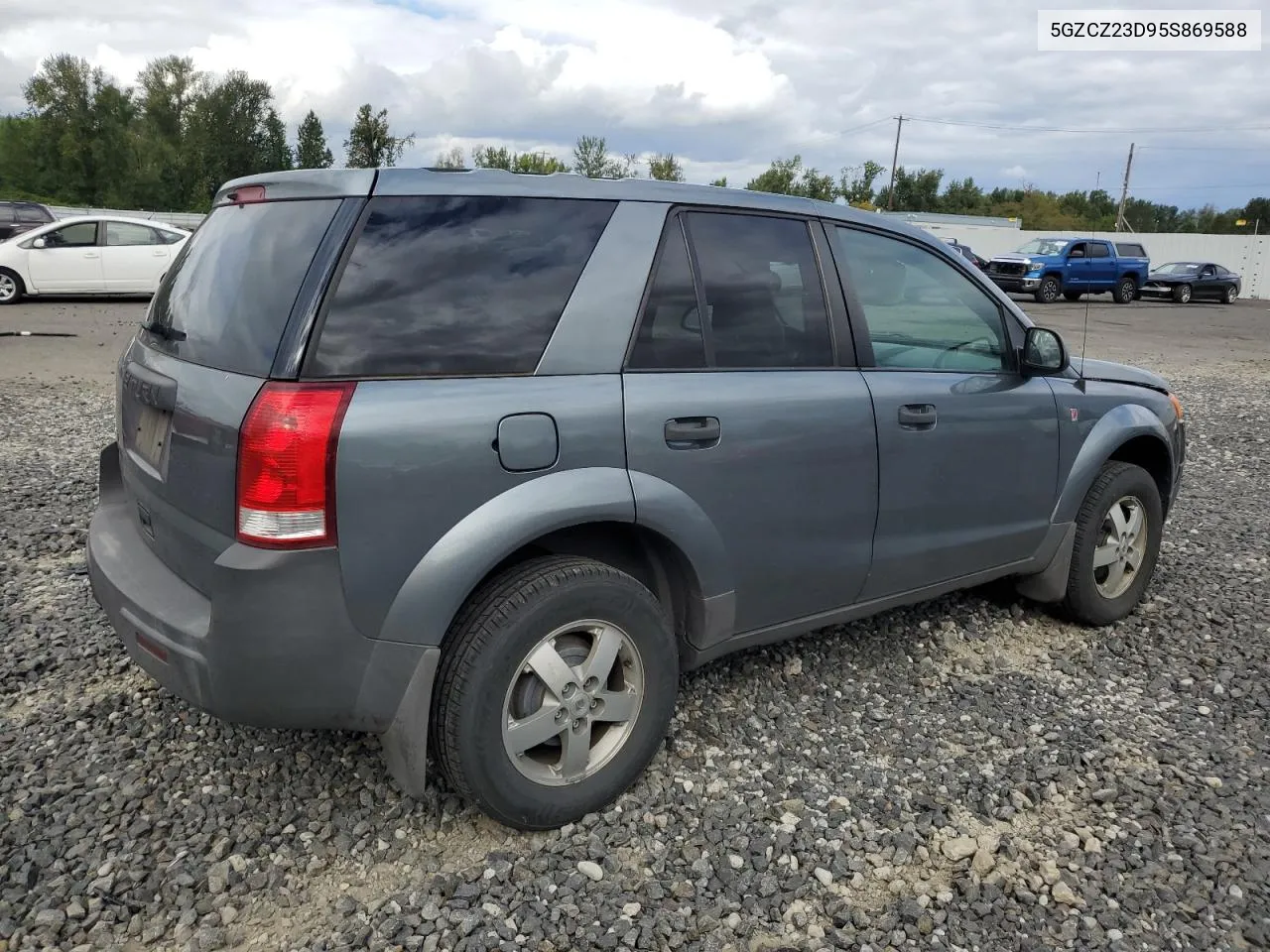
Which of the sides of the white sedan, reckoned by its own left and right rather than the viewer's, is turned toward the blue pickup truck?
back

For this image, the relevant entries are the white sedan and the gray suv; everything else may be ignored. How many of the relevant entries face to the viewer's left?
1

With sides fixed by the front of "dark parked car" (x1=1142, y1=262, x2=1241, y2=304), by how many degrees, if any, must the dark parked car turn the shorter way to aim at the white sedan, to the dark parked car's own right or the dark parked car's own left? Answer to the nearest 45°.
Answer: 0° — it already faces it

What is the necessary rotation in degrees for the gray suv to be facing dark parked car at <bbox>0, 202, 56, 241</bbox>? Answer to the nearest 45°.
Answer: approximately 90° to its left

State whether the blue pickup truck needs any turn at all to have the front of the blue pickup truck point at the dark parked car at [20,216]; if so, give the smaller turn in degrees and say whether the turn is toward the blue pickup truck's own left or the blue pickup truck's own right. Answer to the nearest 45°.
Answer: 0° — it already faces it

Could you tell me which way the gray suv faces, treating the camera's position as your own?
facing away from the viewer and to the right of the viewer

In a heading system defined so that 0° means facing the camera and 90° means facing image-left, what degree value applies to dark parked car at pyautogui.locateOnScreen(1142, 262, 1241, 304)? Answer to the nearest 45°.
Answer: approximately 45°

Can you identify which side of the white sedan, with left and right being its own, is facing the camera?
left

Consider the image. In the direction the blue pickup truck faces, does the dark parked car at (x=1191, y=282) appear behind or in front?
behind

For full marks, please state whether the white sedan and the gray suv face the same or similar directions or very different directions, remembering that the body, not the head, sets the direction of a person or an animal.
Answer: very different directions

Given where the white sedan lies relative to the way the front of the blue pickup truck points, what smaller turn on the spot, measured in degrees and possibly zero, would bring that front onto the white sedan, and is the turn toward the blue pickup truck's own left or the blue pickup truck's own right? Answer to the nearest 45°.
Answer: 0° — it already faces it

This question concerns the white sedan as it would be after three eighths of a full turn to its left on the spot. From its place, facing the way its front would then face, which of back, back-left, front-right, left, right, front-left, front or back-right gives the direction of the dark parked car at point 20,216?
back-left

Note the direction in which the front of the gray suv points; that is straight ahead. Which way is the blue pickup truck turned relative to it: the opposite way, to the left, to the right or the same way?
the opposite way

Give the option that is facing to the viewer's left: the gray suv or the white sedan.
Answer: the white sedan

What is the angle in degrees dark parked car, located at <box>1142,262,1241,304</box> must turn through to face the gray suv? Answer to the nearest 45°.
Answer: approximately 45° to its left

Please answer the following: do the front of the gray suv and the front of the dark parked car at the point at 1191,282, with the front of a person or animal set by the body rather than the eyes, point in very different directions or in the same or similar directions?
very different directions
